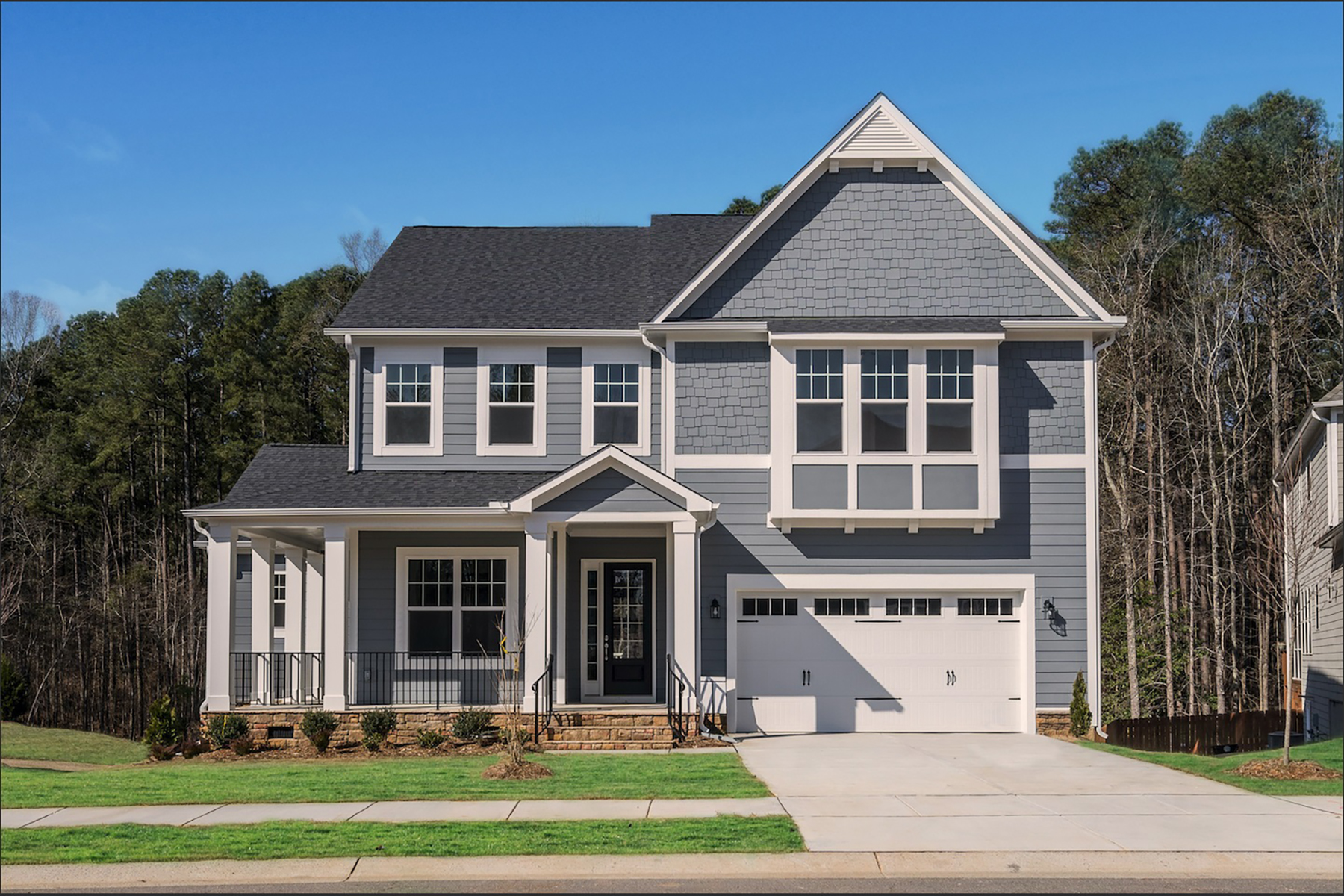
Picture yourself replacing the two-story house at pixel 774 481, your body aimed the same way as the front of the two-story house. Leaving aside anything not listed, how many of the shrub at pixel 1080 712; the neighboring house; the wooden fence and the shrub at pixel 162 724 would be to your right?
1

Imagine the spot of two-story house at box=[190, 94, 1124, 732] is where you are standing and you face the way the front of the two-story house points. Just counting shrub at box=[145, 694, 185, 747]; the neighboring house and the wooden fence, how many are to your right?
1

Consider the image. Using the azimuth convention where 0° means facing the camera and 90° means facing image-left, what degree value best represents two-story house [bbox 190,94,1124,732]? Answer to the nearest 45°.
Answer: approximately 0°

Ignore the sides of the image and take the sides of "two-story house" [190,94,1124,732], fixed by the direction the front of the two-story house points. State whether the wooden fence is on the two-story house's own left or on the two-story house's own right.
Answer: on the two-story house's own left

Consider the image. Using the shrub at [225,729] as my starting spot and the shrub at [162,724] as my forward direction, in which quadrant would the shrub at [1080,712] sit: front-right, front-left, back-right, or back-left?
back-right

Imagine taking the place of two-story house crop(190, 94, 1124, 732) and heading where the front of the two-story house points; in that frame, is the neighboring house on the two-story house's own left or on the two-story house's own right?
on the two-story house's own left

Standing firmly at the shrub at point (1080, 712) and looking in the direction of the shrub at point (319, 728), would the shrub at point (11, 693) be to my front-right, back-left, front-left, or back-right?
front-right

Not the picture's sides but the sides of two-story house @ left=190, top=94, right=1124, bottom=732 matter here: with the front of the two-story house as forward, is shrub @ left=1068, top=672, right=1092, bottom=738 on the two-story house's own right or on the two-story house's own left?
on the two-story house's own left

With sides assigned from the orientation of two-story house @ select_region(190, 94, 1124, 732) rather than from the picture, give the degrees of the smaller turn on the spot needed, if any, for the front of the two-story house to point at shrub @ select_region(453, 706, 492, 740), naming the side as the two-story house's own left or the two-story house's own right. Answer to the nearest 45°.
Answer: approximately 45° to the two-story house's own right

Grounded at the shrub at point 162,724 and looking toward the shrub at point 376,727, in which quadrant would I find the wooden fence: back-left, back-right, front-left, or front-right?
front-left

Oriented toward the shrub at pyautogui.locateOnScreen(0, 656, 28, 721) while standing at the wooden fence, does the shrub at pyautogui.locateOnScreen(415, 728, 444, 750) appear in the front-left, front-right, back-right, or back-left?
front-left

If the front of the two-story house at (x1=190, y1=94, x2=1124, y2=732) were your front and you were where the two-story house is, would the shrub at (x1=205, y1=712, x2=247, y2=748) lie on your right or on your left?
on your right

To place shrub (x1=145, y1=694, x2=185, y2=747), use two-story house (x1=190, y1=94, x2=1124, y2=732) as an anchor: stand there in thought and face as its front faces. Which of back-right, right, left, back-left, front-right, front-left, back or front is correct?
right

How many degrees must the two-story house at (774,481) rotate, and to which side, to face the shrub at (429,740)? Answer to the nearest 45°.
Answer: approximately 45° to its right
